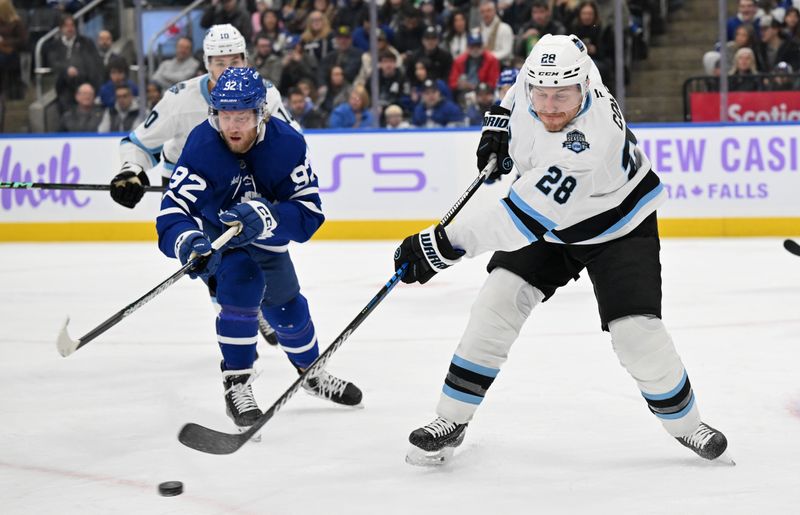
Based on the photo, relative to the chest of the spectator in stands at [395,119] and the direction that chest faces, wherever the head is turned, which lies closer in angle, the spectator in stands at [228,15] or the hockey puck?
the hockey puck

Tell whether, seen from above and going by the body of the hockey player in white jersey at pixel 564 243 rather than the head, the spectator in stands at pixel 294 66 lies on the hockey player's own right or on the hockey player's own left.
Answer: on the hockey player's own right

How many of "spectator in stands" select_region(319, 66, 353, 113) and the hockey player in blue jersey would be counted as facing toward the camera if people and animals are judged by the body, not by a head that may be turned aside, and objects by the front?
2

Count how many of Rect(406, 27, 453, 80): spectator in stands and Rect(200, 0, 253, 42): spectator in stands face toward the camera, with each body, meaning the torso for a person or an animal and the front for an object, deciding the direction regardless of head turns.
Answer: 2

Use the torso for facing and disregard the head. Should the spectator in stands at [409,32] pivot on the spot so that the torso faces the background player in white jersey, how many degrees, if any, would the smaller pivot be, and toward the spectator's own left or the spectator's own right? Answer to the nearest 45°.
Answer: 0° — they already face them

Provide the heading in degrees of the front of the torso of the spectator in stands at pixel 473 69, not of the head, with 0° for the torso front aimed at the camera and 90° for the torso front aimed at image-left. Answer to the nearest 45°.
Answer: approximately 0°
